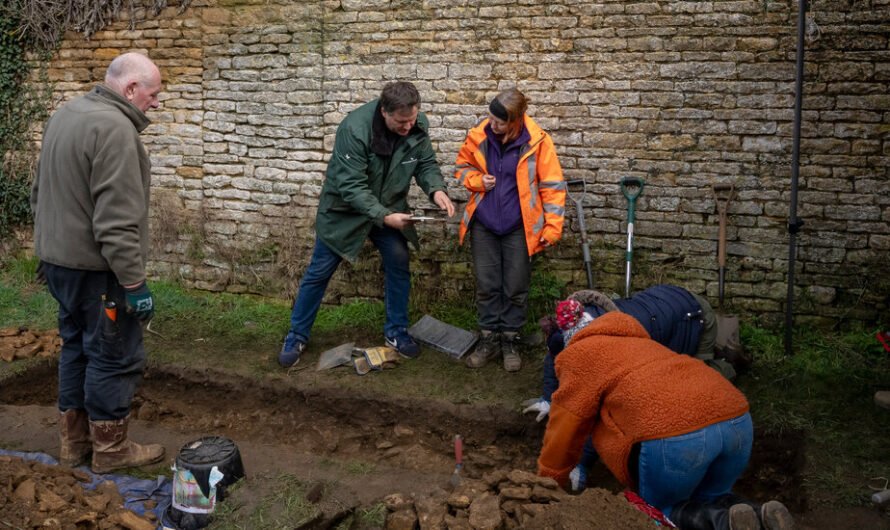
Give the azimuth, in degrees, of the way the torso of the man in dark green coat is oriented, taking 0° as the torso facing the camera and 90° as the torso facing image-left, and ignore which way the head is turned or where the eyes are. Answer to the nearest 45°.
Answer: approximately 315°

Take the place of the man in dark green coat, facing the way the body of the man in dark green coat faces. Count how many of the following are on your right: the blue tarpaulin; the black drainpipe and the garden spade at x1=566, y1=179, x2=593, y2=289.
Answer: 1

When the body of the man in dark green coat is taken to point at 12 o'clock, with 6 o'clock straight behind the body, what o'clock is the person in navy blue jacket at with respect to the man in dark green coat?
The person in navy blue jacket is roughly at 12 o'clock from the man in dark green coat.

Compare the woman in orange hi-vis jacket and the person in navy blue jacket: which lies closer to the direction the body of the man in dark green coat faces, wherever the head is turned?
the person in navy blue jacket

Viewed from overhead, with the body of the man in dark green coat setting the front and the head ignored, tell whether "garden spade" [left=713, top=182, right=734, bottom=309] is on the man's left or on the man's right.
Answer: on the man's left

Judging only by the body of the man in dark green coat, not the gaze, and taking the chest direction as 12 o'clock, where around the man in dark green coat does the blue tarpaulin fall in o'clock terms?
The blue tarpaulin is roughly at 3 o'clock from the man in dark green coat.

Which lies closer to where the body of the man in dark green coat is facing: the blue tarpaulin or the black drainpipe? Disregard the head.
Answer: the black drainpipe

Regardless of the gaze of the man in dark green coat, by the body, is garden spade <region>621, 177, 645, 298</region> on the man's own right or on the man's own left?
on the man's own left

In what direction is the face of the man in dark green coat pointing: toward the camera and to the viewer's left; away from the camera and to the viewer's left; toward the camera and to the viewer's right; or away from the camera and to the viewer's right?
toward the camera and to the viewer's right

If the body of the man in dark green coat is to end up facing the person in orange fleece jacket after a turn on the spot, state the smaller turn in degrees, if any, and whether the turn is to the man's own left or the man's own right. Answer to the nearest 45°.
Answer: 0° — they already face them

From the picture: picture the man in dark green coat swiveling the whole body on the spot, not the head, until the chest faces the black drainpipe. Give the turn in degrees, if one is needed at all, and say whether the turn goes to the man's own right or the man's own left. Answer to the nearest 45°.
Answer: approximately 45° to the man's own left
